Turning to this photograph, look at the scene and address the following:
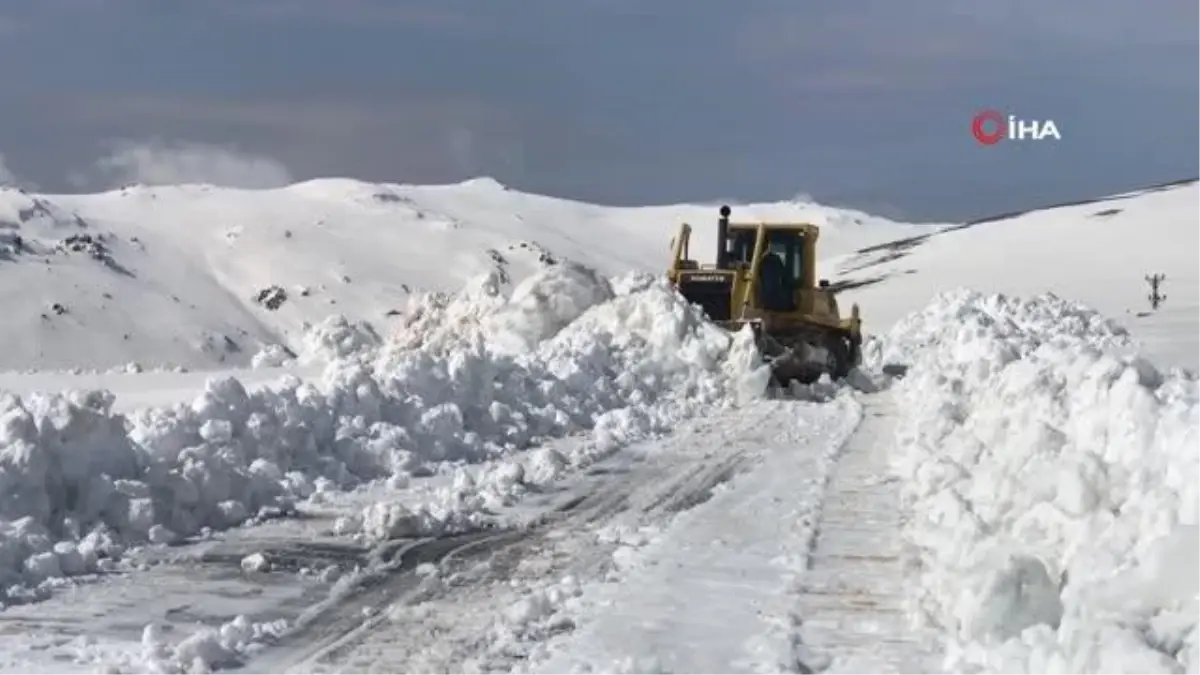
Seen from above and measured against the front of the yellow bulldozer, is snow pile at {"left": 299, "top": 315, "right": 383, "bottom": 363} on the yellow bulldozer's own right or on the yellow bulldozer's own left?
on the yellow bulldozer's own right

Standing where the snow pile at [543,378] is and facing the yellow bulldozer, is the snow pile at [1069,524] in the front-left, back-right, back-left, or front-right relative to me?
back-right

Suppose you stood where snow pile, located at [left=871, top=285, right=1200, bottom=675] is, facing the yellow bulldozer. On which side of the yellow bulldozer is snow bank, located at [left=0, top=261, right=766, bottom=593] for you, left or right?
left

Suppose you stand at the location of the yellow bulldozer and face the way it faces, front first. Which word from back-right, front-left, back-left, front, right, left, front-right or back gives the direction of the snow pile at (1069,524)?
front-left

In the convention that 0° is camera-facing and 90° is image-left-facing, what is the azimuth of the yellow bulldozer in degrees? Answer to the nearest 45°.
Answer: approximately 45°

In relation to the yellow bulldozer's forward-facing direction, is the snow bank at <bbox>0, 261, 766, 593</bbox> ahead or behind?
ahead
